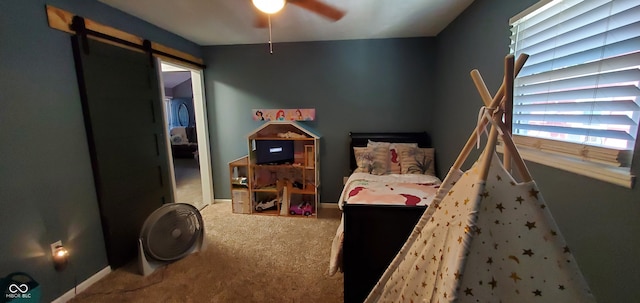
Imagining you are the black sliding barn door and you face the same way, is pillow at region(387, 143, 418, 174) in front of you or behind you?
in front

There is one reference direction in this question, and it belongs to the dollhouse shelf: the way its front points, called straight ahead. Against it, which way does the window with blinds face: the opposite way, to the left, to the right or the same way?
to the right

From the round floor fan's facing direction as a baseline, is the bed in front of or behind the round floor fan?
in front

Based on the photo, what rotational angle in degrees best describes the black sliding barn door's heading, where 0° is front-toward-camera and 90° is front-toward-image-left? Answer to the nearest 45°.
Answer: approximately 315°

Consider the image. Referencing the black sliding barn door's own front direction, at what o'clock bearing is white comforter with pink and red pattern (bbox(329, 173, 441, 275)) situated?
The white comforter with pink and red pattern is roughly at 12 o'clock from the black sliding barn door.

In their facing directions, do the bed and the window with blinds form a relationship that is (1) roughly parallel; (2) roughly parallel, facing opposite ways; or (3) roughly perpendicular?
roughly perpendicular

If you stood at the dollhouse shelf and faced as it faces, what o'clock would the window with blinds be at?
The window with blinds is roughly at 11 o'clock from the dollhouse shelf.

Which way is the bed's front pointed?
toward the camera

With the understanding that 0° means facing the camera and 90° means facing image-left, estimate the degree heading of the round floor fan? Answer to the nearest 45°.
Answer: approximately 315°

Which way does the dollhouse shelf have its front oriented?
toward the camera

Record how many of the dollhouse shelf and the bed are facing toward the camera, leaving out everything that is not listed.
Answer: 2

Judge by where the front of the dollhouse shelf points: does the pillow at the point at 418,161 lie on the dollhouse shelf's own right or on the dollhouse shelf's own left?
on the dollhouse shelf's own left

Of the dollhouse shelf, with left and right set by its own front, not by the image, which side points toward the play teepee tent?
front

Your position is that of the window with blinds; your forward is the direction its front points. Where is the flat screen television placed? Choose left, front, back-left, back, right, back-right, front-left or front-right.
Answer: front-right

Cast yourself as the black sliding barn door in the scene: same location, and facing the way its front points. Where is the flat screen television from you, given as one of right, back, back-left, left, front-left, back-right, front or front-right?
front-left

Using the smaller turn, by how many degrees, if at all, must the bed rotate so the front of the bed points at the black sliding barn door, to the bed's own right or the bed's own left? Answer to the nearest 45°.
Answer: approximately 90° to the bed's own right

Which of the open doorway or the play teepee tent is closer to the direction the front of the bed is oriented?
the play teepee tent

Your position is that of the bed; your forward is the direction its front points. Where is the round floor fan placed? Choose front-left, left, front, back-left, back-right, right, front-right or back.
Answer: right
